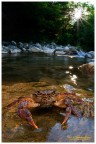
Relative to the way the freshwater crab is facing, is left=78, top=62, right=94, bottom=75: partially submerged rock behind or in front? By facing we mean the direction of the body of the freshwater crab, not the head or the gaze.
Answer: behind

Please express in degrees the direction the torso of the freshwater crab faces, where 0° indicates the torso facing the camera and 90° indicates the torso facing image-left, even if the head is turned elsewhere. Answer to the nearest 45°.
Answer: approximately 0°
